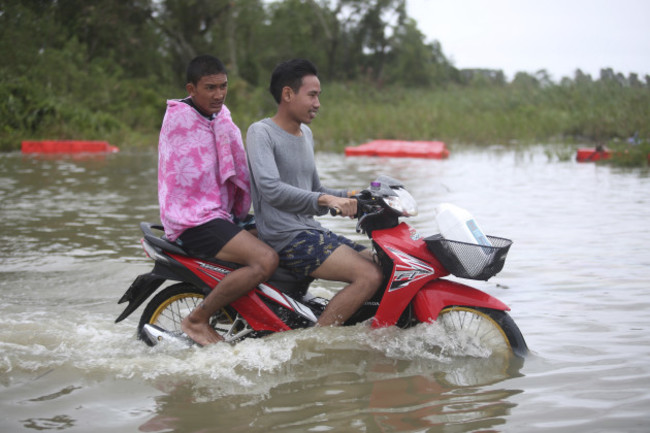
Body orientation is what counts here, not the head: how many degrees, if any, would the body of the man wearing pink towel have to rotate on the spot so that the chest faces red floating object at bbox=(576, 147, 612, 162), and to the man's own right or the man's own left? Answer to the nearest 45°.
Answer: approximately 90° to the man's own left

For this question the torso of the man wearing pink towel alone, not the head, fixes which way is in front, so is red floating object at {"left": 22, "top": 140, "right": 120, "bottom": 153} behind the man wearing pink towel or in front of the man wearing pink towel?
behind

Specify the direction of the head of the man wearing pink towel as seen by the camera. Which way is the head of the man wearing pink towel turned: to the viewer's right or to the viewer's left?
to the viewer's right

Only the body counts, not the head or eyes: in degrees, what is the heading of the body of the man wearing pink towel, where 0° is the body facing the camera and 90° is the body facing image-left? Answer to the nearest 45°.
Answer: approximately 315°

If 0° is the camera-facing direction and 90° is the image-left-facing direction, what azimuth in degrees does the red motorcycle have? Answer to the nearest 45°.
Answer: approximately 270°

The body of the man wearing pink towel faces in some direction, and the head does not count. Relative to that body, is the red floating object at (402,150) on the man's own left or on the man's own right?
on the man's own left

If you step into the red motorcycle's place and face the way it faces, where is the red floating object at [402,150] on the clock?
The red floating object is roughly at 9 o'clock from the red motorcycle.
